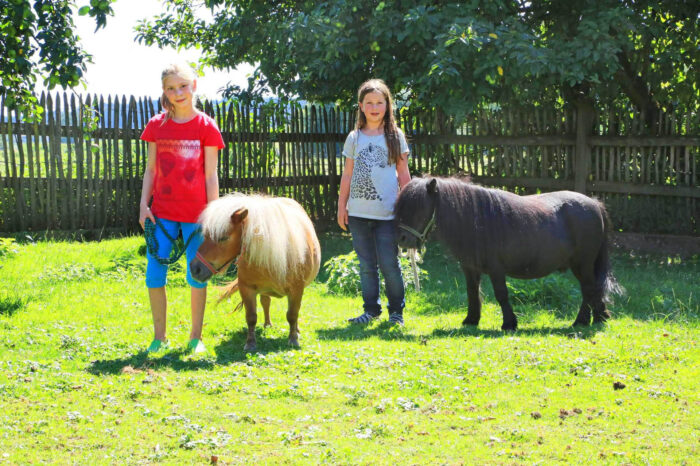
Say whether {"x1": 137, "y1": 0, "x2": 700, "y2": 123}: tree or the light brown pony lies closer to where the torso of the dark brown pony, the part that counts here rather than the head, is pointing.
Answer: the light brown pony

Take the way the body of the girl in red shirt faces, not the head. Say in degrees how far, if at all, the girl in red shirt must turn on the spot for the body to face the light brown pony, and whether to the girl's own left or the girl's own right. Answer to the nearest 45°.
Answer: approximately 45° to the girl's own left

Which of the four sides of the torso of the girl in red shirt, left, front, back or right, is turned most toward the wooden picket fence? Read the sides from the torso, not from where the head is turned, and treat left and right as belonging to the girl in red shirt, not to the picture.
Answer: back

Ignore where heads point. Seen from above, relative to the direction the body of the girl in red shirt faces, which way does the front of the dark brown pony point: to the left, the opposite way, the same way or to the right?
to the right

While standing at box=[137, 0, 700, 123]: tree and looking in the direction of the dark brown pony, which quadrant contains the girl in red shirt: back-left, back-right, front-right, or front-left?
front-right

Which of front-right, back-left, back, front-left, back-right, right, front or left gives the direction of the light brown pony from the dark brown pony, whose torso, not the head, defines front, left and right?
front-left

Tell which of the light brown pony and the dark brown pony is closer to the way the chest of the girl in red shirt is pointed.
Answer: the light brown pony

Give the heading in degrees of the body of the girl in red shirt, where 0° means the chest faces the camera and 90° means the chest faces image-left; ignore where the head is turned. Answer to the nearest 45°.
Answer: approximately 0°

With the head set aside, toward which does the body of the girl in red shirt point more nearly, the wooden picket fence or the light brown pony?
the light brown pony

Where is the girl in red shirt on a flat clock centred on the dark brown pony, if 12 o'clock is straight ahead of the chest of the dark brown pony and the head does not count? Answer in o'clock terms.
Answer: The girl in red shirt is roughly at 11 o'clock from the dark brown pony.

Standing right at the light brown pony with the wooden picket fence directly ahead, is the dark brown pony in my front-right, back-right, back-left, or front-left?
front-right

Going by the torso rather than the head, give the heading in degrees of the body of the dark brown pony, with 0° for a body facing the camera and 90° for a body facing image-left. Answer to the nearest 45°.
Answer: approximately 90°

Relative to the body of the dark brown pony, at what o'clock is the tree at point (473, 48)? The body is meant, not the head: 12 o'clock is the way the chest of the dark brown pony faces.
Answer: The tree is roughly at 3 o'clock from the dark brown pony.

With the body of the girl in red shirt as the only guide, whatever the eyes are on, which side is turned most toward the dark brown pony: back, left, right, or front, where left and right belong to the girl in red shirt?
left

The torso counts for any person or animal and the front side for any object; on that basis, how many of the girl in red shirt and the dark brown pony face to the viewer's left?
1
